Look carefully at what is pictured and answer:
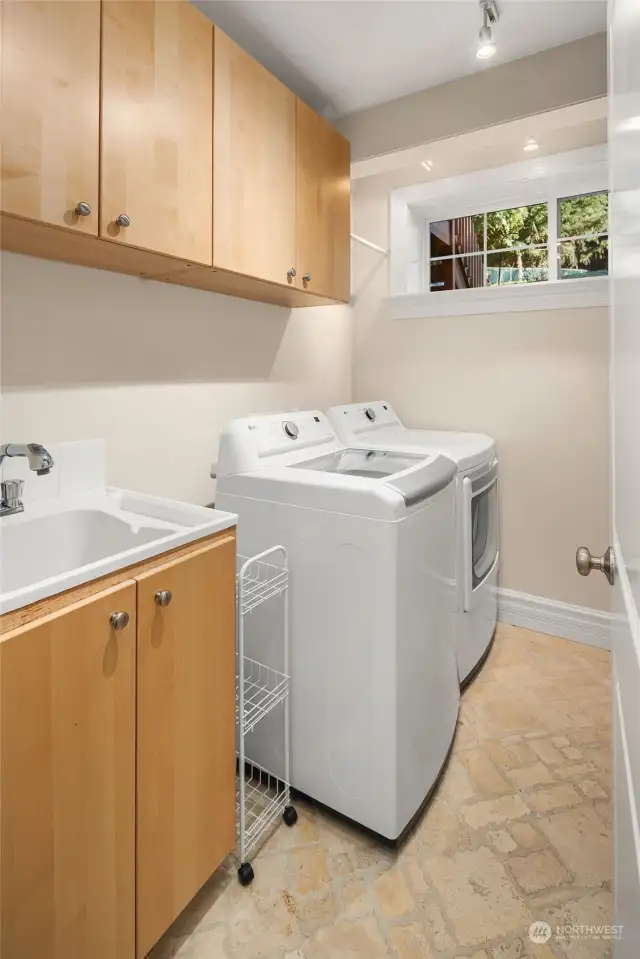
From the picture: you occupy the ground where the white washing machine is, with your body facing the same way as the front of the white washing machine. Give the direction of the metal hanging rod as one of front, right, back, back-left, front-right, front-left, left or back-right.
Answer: back-left

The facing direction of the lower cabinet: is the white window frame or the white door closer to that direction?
the white door

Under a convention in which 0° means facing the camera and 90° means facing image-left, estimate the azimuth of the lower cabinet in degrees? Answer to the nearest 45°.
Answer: approximately 315°

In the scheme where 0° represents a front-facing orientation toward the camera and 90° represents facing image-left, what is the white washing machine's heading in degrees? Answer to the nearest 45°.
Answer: approximately 315°

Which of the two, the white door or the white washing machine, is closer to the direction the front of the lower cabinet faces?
the white door

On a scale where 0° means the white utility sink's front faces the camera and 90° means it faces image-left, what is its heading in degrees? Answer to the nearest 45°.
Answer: approximately 315°

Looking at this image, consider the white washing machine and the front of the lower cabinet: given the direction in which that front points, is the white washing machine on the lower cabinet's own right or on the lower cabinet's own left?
on the lower cabinet's own left
